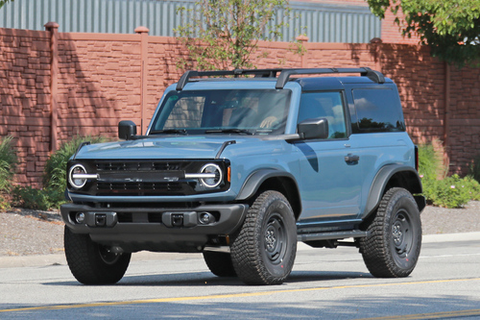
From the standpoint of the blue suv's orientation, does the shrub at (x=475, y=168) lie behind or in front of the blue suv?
behind

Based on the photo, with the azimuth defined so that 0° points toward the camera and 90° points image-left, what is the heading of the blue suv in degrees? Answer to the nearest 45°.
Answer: approximately 45°

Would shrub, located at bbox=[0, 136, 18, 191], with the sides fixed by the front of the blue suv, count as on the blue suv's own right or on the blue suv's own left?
on the blue suv's own right

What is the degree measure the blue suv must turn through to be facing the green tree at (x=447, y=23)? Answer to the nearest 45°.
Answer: approximately 135° to its right
